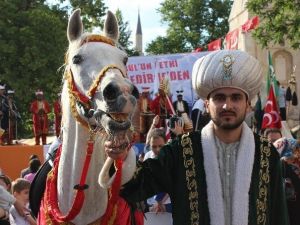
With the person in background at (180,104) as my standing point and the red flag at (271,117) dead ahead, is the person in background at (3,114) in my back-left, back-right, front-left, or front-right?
back-right

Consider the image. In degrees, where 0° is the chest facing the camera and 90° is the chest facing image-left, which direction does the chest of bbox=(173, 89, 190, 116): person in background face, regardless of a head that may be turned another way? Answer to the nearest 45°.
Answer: approximately 0°

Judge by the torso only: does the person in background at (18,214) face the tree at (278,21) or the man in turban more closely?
the man in turban

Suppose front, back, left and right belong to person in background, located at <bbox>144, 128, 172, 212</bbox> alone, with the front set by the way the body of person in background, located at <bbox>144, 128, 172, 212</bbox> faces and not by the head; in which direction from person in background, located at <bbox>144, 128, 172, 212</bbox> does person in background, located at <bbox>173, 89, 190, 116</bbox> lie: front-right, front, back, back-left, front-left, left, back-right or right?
back

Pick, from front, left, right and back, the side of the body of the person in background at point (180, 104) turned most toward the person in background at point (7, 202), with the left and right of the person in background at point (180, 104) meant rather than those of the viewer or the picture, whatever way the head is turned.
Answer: front
